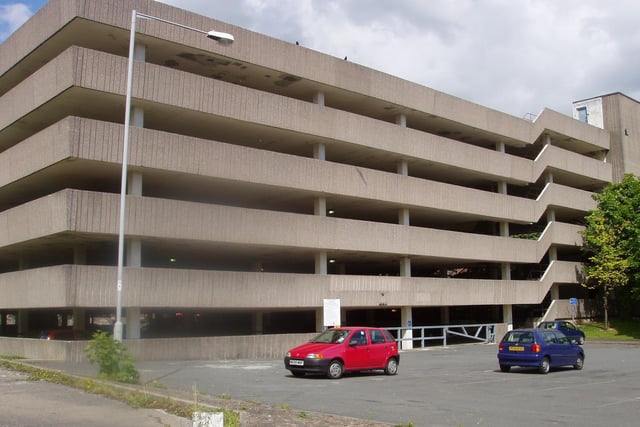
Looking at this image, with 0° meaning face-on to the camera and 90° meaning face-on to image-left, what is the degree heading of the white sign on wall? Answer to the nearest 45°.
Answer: approximately 0°

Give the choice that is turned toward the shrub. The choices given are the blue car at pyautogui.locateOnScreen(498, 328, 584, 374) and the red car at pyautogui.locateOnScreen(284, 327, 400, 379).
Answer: the red car

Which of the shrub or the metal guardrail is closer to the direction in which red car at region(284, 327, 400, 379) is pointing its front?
the shrub

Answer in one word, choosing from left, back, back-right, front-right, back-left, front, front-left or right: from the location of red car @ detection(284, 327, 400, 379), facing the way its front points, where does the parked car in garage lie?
right

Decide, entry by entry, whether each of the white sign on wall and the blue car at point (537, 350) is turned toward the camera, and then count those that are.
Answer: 1

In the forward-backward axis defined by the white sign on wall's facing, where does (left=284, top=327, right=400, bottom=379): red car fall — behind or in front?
in front

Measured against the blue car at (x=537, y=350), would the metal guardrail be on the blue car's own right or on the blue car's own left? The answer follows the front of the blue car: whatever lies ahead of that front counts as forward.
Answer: on the blue car's own left

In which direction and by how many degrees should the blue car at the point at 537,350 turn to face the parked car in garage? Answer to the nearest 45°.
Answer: approximately 135° to its left

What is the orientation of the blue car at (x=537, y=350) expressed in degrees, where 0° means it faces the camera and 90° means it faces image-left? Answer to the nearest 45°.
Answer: approximately 225°

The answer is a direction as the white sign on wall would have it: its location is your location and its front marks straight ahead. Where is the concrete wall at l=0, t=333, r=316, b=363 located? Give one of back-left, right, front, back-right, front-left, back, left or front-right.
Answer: right

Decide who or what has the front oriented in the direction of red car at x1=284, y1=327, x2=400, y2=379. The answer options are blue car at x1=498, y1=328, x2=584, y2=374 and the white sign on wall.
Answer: the white sign on wall
